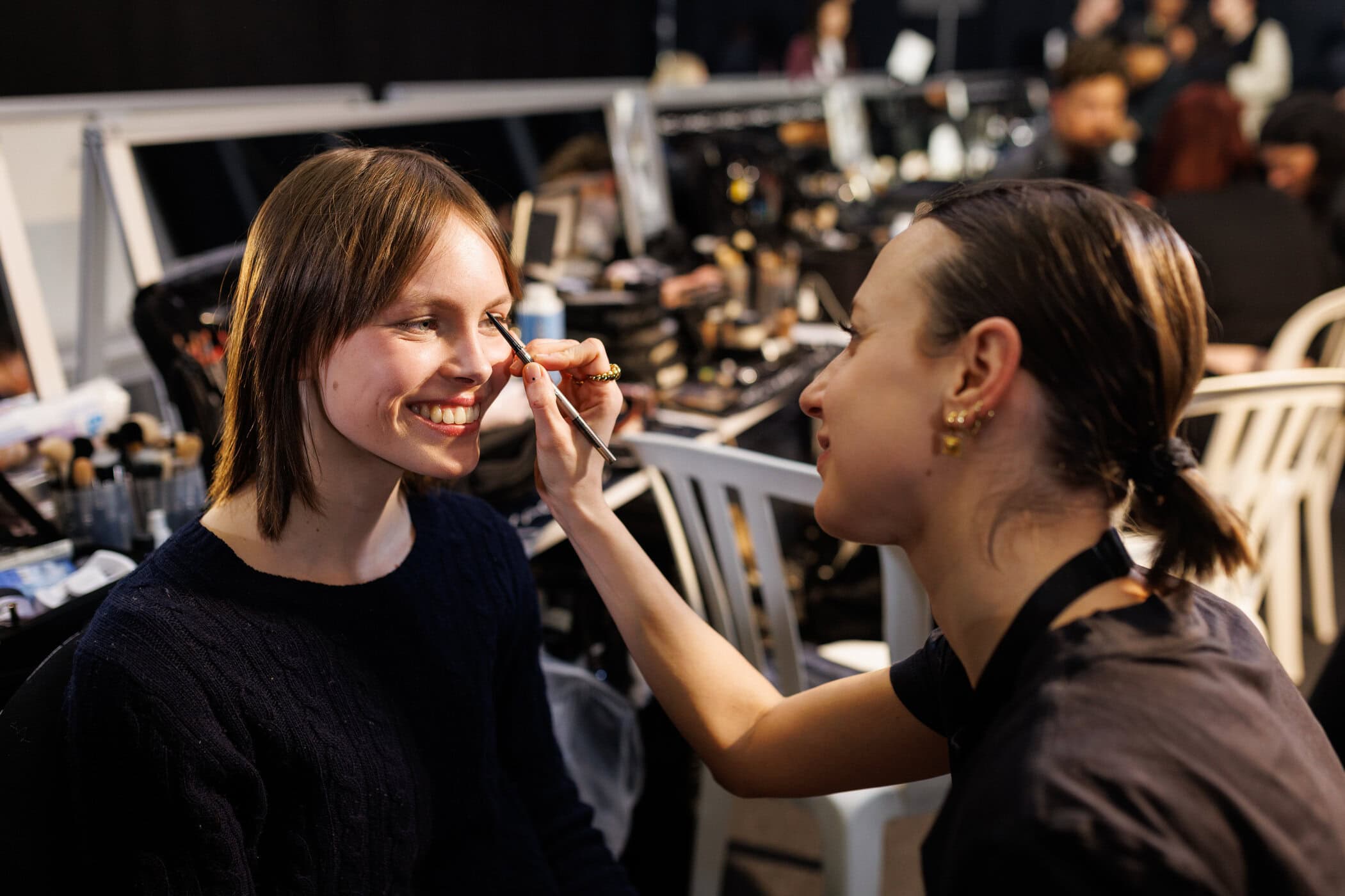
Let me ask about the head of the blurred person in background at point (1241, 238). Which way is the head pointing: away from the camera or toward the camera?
away from the camera

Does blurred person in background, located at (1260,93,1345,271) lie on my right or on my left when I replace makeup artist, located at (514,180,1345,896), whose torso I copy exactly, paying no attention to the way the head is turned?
on my right

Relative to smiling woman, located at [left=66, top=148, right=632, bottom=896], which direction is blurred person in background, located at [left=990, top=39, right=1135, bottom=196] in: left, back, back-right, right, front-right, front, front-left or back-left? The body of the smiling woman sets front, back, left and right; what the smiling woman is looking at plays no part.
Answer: left

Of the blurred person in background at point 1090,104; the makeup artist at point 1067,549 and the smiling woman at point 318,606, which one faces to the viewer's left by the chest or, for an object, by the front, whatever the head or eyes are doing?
the makeup artist

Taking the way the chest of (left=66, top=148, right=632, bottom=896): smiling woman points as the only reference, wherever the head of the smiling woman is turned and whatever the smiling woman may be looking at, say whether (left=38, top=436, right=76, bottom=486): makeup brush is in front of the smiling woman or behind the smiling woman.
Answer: behind

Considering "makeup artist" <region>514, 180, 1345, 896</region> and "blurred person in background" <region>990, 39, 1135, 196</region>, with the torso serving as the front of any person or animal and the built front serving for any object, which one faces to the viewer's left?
the makeup artist

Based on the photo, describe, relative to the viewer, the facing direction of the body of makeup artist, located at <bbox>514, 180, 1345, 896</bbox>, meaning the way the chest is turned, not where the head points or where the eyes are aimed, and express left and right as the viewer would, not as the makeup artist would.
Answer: facing to the left of the viewer

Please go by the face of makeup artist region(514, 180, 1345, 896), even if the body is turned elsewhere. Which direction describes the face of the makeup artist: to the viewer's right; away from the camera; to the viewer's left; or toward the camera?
to the viewer's left

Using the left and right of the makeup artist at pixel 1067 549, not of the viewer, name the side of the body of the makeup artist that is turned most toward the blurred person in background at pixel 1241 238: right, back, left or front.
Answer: right

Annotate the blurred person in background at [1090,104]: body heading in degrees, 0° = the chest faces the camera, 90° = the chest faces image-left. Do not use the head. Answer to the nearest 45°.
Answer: approximately 315°

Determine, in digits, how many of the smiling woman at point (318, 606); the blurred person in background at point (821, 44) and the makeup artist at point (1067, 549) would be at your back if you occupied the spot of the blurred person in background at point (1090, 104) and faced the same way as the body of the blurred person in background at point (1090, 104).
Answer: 1
